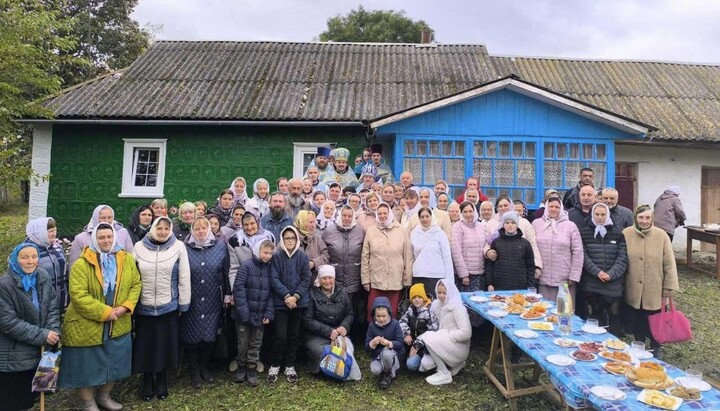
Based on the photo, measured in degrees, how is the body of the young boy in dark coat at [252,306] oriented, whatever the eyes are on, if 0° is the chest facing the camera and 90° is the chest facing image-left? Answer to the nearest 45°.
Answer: approximately 315°

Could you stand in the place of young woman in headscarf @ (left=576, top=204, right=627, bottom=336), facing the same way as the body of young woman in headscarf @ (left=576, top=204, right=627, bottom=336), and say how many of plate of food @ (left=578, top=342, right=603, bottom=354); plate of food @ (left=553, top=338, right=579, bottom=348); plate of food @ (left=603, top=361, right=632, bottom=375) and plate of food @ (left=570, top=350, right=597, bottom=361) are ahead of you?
4

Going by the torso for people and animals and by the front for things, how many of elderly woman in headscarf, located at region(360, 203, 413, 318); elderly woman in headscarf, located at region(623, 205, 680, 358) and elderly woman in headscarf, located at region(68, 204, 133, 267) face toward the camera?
3

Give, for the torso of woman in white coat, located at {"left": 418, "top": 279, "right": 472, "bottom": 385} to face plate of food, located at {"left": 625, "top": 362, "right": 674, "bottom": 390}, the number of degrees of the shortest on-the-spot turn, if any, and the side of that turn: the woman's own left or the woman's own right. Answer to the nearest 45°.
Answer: approximately 90° to the woman's own left

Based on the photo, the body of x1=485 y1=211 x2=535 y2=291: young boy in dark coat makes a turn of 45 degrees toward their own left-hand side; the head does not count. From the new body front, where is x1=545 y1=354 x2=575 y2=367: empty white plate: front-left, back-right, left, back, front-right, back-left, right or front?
front-right

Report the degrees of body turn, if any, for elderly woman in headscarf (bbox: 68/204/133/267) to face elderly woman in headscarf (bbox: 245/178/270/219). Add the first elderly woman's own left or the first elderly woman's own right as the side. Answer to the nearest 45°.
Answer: approximately 90° to the first elderly woman's own left

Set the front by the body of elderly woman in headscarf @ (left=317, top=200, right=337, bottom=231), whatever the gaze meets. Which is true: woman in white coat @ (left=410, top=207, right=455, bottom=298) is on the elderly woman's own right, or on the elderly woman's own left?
on the elderly woman's own left

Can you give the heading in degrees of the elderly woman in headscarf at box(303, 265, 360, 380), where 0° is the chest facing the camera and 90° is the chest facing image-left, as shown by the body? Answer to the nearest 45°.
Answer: approximately 0°

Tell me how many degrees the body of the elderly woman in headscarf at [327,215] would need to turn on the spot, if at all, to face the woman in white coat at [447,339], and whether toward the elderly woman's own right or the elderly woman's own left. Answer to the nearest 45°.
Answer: approximately 45° to the elderly woman's own left

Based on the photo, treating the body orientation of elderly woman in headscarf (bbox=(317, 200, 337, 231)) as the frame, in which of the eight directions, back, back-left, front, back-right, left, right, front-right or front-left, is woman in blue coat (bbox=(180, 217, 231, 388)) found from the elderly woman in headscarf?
front-right
